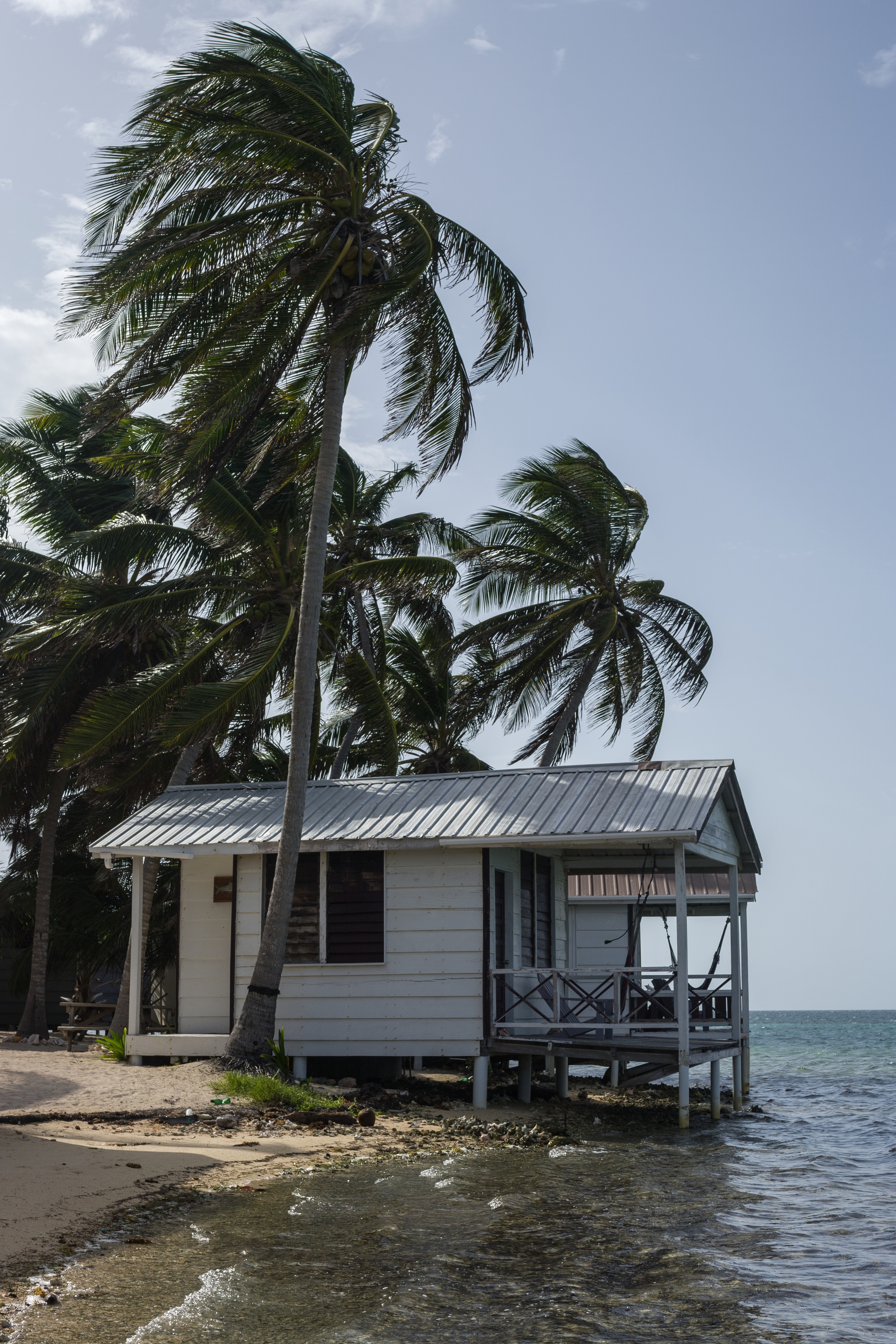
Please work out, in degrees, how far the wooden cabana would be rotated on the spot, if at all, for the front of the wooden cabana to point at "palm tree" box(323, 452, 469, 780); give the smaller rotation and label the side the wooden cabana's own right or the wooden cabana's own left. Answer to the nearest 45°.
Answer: approximately 90° to the wooden cabana's own left

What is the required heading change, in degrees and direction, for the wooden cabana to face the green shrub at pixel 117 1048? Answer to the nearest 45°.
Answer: approximately 180°

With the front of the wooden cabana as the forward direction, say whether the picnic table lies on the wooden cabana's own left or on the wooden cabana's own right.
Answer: on the wooden cabana's own left

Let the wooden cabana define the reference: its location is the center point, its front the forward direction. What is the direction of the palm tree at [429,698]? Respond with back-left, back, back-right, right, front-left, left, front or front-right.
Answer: left

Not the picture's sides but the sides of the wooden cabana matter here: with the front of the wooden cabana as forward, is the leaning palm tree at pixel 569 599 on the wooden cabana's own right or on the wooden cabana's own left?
on the wooden cabana's own left

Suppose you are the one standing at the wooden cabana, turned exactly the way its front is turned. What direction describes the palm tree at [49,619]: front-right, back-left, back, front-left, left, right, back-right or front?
back-left

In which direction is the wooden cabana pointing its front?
to the viewer's right

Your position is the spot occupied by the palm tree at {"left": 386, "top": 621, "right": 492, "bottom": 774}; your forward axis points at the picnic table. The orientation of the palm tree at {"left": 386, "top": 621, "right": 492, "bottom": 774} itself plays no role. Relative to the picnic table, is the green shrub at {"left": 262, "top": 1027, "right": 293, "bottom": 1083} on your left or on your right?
left

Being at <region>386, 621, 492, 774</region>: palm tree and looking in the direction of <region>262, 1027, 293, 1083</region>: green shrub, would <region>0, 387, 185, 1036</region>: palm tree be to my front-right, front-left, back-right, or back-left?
front-right
